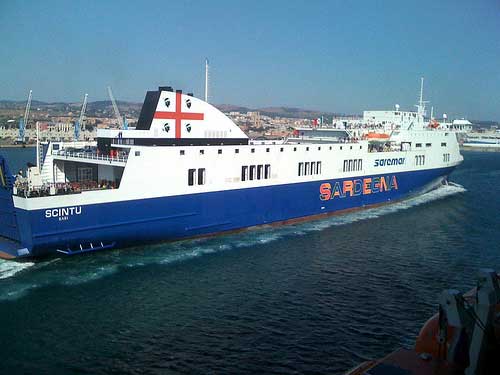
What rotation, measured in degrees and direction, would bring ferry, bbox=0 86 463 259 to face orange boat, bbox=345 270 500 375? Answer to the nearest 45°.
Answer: approximately 90° to its right

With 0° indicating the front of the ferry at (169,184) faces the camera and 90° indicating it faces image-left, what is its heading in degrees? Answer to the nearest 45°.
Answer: approximately 225°
